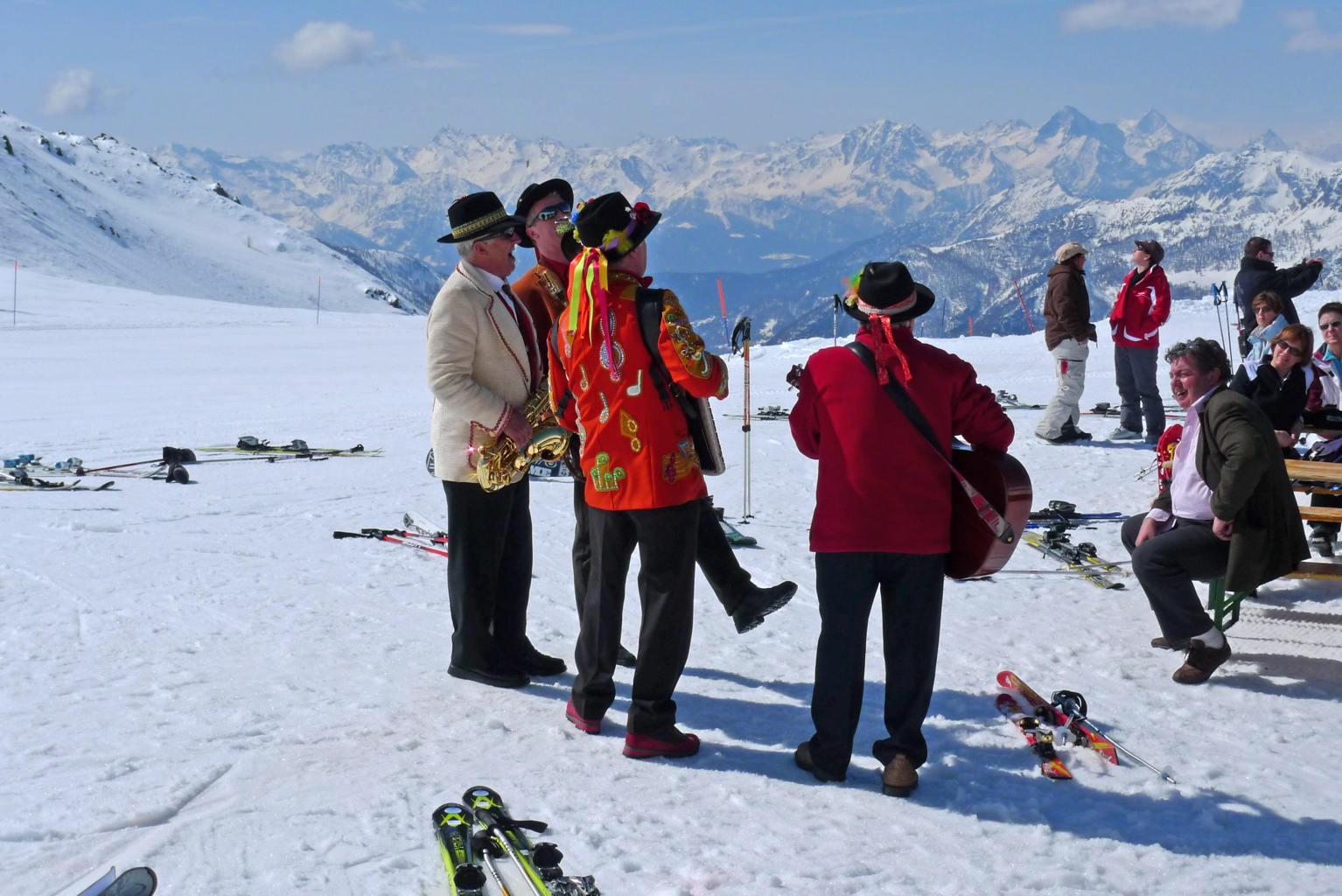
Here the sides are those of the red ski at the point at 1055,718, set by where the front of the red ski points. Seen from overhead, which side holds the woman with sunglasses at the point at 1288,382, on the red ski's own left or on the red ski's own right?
on the red ski's own right

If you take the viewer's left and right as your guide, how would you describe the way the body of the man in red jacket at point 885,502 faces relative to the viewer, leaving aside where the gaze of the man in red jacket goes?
facing away from the viewer

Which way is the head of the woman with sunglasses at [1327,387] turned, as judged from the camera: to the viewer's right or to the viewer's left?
to the viewer's left

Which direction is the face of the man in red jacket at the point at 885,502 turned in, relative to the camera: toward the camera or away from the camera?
away from the camera

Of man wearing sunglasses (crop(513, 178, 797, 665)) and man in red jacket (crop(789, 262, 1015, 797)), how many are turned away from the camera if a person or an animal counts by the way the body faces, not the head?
1

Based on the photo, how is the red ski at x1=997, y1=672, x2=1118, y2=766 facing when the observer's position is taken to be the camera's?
facing away from the viewer and to the left of the viewer

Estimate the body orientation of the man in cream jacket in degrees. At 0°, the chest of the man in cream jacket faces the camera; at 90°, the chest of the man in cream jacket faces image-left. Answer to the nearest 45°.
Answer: approximately 270°
